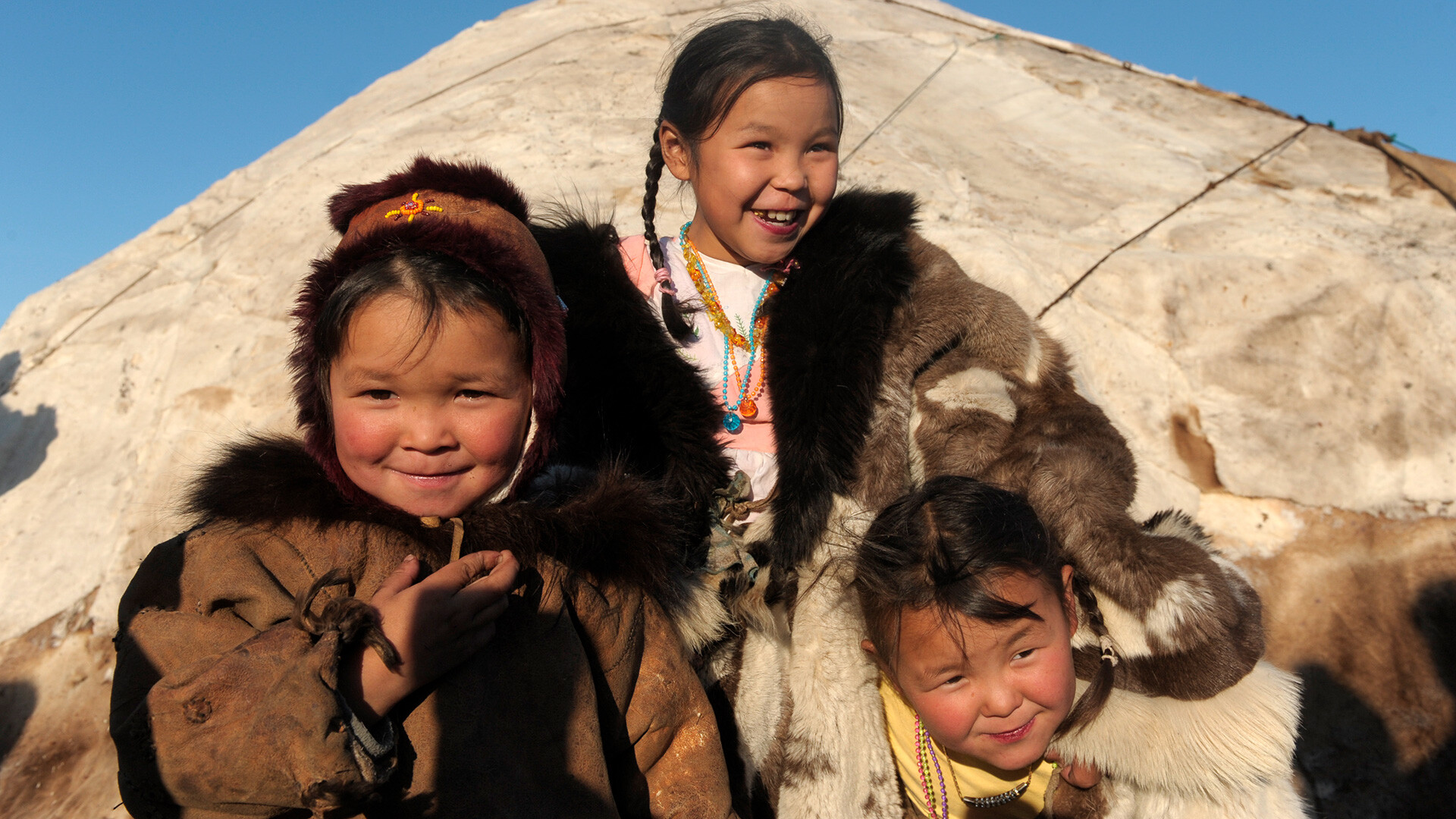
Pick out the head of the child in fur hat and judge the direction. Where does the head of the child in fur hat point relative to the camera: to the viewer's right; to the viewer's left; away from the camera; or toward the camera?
toward the camera

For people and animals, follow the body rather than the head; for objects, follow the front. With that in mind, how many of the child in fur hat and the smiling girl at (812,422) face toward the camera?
2

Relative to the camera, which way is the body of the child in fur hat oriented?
toward the camera

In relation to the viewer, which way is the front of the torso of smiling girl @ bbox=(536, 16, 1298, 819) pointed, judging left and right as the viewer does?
facing the viewer

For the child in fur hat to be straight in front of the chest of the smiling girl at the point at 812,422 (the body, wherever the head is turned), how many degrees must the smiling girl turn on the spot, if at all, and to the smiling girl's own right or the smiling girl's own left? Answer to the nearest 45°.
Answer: approximately 45° to the smiling girl's own right

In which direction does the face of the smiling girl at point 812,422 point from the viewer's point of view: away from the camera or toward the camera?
toward the camera

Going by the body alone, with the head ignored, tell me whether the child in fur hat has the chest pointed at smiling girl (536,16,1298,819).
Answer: no
